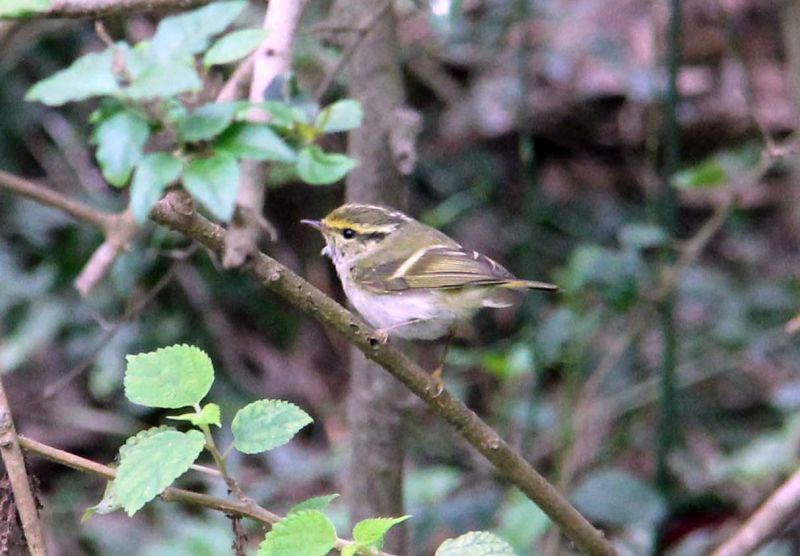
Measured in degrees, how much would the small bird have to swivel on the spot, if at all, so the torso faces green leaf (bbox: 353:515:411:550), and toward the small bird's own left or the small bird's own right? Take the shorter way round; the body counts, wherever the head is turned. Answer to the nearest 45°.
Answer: approximately 90° to the small bird's own left

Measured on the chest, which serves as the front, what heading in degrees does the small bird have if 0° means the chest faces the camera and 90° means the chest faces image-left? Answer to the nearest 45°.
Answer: approximately 90°

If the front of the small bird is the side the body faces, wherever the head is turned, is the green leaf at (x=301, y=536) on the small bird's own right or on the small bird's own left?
on the small bird's own left
